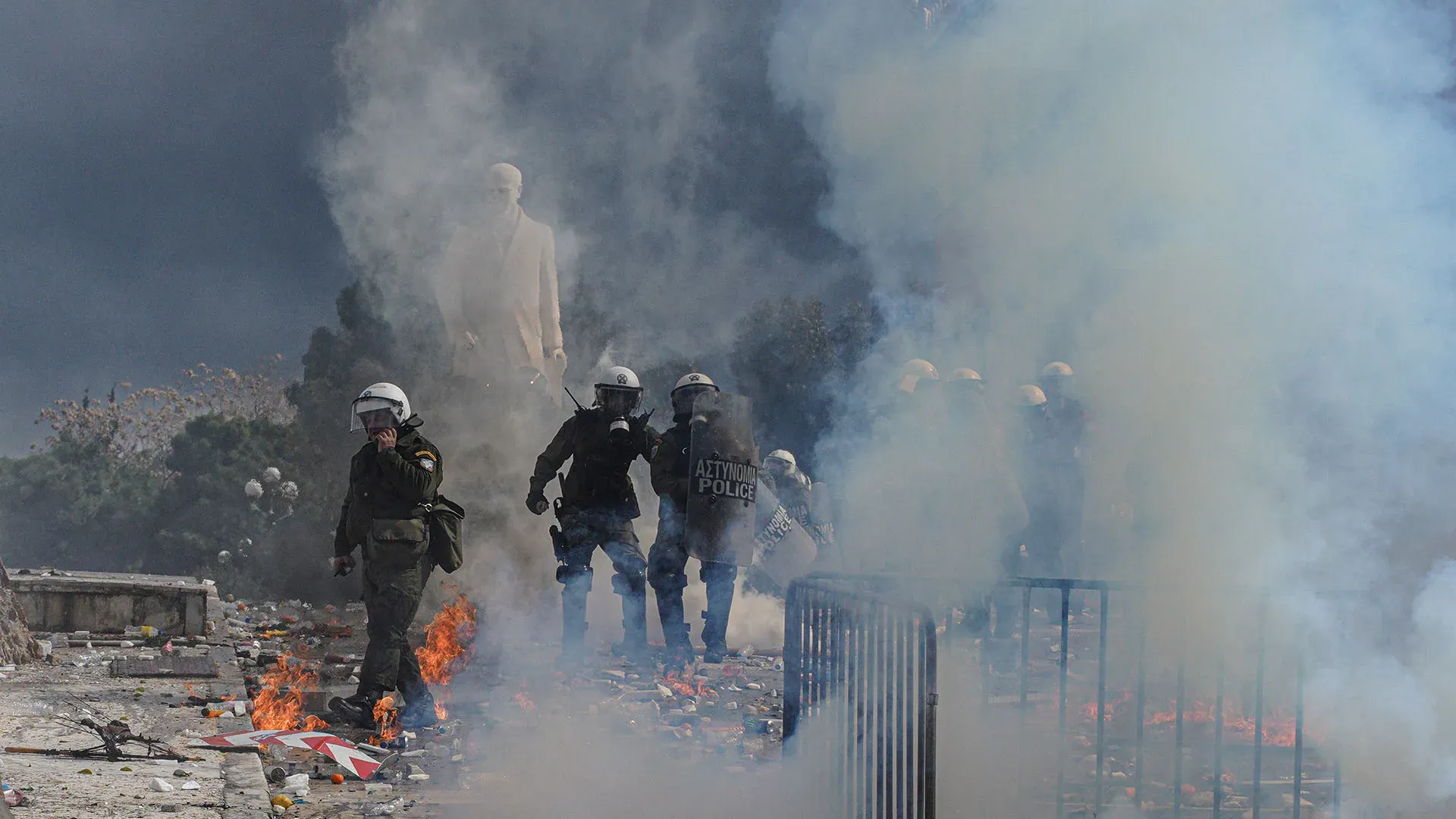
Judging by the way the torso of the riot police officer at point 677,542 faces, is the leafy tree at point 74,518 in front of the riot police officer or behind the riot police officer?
behind

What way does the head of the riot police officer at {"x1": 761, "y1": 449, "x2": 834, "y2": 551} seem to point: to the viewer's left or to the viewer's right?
to the viewer's left

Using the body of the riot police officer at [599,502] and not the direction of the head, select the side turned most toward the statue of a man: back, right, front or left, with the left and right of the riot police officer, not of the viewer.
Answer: back

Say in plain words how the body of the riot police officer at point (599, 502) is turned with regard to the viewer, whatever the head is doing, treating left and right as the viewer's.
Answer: facing the viewer

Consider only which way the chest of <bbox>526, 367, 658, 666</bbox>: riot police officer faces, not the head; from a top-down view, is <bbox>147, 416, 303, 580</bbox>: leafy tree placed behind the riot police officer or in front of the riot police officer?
behind

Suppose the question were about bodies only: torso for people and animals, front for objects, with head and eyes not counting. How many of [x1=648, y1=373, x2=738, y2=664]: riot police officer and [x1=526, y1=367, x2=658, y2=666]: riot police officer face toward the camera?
2

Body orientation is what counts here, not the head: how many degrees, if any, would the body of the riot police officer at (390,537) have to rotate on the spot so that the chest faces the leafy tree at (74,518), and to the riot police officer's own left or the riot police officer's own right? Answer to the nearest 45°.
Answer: approximately 135° to the riot police officer's own right

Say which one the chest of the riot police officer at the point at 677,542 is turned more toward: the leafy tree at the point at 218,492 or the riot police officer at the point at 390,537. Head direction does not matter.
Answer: the riot police officer

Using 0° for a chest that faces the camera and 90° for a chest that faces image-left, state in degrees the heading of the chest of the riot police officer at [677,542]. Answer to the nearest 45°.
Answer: approximately 0°

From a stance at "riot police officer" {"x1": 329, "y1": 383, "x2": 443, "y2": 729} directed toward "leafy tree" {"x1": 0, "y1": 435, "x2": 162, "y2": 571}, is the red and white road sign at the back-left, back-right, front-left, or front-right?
back-left

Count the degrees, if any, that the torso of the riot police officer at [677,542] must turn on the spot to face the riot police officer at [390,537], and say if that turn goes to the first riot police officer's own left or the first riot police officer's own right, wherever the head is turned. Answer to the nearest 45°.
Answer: approximately 45° to the first riot police officer's own right

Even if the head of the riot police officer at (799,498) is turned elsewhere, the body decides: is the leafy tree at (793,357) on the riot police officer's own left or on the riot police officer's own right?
on the riot police officer's own right

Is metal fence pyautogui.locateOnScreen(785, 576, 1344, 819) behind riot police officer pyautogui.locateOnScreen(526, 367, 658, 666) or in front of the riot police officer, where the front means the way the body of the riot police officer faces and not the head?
in front
